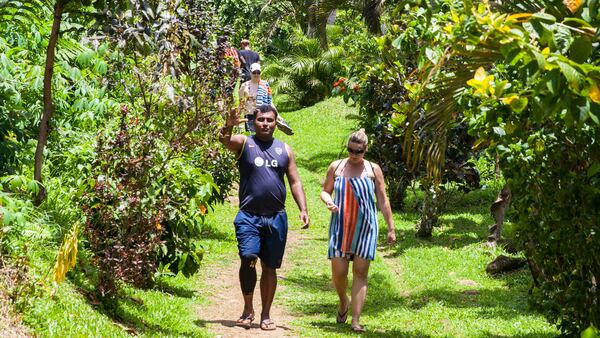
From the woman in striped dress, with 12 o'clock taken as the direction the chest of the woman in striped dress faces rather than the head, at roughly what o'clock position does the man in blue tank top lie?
The man in blue tank top is roughly at 2 o'clock from the woman in striped dress.

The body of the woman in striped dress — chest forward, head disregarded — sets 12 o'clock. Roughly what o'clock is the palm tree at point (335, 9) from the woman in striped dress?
The palm tree is roughly at 6 o'clock from the woman in striped dress.

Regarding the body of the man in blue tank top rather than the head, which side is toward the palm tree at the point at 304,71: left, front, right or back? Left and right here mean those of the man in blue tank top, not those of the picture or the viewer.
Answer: back

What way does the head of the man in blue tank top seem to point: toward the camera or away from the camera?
toward the camera

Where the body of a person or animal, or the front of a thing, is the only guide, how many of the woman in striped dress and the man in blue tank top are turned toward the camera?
2

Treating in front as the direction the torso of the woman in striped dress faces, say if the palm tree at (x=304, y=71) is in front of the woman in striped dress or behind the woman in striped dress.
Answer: behind

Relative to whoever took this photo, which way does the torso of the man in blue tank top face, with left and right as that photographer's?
facing the viewer

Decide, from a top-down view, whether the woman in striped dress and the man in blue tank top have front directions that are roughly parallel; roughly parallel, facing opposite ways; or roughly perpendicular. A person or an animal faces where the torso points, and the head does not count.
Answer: roughly parallel

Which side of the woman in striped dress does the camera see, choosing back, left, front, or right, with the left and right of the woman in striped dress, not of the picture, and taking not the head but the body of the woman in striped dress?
front
